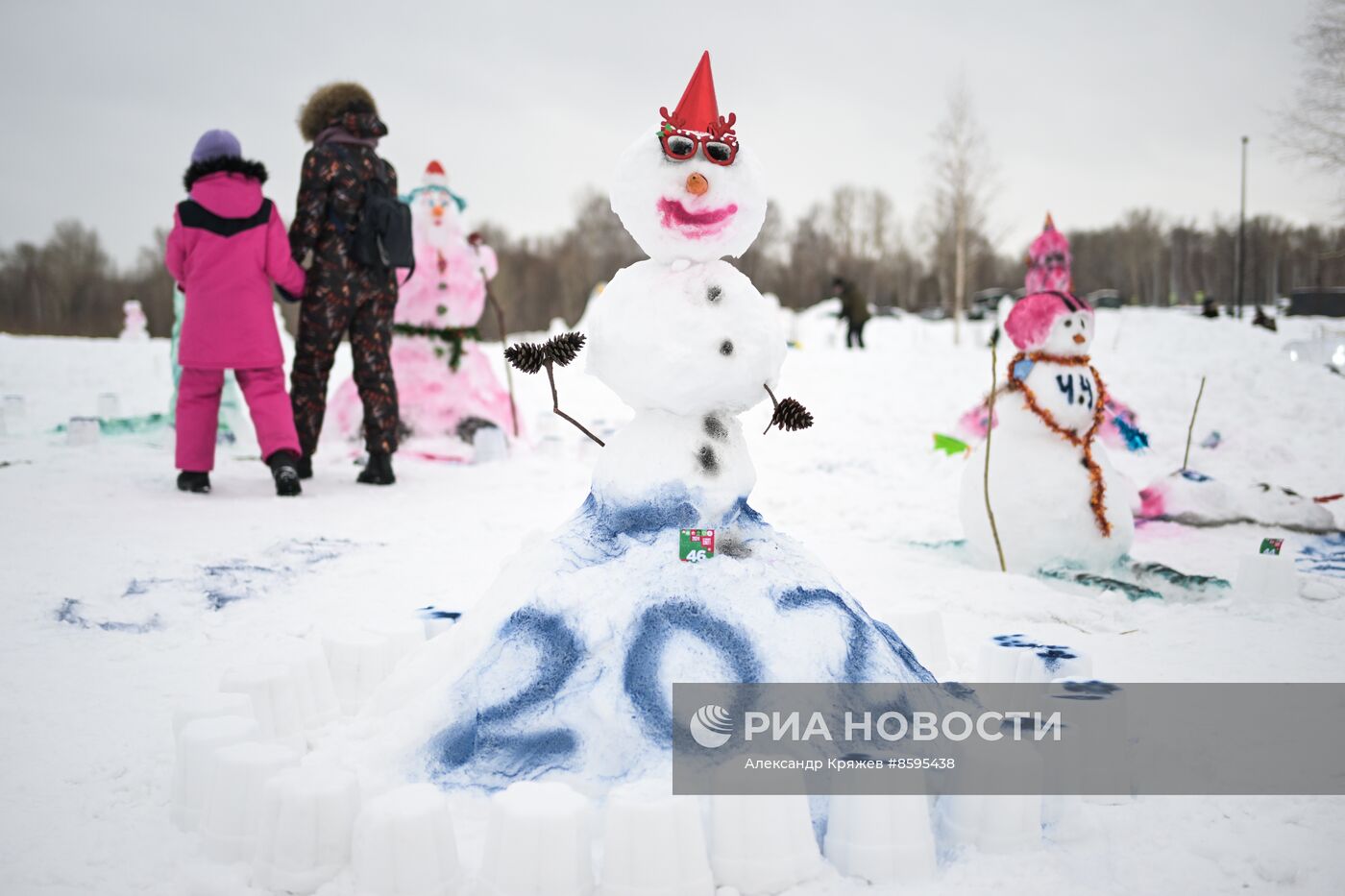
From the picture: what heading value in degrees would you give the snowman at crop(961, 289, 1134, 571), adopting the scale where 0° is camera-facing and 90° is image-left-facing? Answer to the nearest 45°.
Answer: approximately 315°

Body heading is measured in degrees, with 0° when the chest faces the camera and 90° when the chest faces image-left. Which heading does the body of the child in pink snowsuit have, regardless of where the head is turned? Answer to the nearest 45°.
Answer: approximately 180°

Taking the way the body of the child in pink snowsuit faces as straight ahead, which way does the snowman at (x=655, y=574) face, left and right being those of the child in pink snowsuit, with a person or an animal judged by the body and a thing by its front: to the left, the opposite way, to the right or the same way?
the opposite way

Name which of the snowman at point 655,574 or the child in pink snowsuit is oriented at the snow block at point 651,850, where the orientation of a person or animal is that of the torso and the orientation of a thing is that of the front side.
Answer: the snowman

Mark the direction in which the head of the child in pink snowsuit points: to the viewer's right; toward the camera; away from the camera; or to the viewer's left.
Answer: away from the camera
